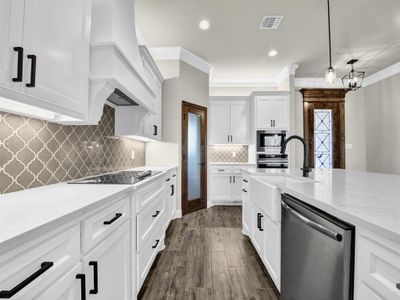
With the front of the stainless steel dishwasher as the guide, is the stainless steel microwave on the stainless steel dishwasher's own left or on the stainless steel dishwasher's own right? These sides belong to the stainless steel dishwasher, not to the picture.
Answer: on the stainless steel dishwasher's own right

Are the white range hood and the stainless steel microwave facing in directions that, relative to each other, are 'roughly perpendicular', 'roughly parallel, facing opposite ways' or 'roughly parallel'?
roughly perpendicular

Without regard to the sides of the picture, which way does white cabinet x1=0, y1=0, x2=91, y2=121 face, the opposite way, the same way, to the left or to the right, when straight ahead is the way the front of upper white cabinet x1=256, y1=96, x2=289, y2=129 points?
to the left

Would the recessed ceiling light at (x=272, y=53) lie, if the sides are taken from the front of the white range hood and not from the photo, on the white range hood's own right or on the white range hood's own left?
on the white range hood's own left

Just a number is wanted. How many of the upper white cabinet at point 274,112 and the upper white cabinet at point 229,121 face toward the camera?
2

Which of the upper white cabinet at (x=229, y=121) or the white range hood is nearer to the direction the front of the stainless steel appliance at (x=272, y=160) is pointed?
the white range hood

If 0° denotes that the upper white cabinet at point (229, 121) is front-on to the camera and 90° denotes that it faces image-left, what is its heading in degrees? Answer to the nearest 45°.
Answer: approximately 0°

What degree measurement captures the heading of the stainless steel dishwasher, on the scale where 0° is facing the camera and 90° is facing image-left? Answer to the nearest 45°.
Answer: approximately 45°
